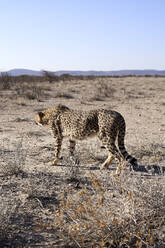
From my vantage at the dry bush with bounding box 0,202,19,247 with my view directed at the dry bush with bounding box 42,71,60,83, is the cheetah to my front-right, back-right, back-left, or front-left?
front-right

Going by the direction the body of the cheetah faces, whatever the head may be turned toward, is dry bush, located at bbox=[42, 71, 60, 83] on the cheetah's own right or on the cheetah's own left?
on the cheetah's own right

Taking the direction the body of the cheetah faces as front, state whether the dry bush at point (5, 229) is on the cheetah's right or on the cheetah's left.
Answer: on the cheetah's left

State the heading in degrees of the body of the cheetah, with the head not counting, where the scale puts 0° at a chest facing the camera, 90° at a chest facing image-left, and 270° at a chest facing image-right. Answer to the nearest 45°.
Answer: approximately 90°
